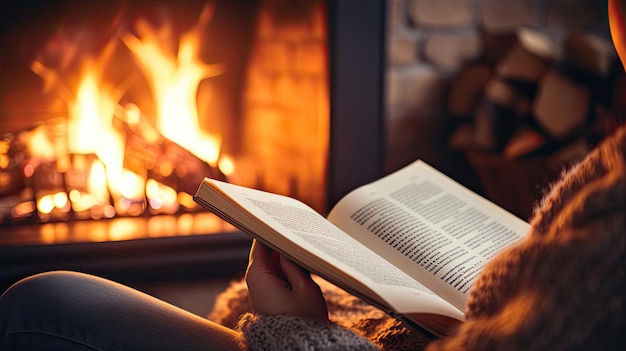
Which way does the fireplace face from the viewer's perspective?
toward the camera

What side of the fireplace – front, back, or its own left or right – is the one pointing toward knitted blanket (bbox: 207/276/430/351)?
front
